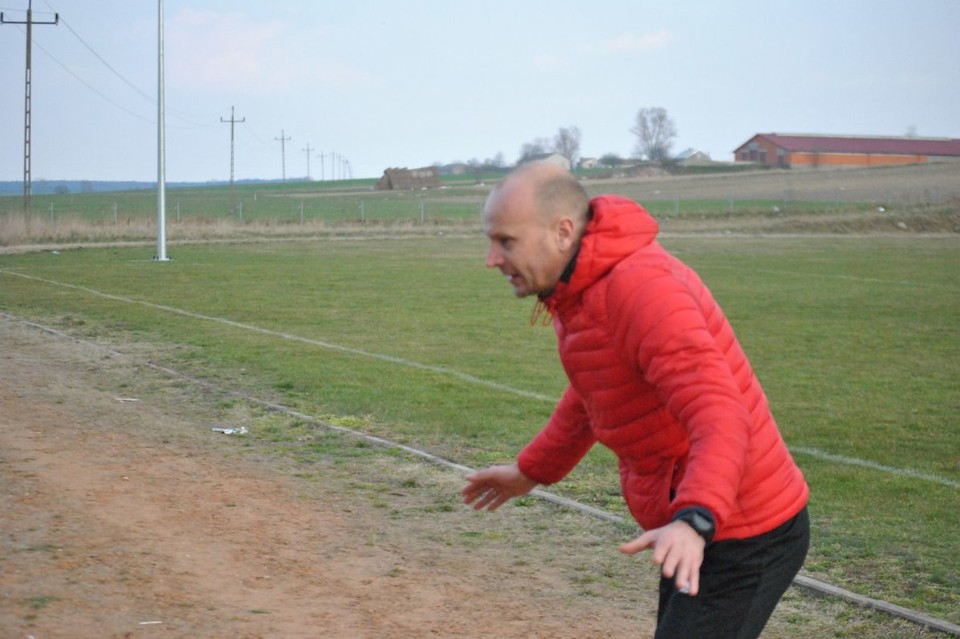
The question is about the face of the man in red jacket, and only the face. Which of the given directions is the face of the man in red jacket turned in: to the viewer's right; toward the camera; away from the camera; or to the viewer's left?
to the viewer's left

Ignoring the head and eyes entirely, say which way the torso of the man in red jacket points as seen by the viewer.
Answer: to the viewer's left
